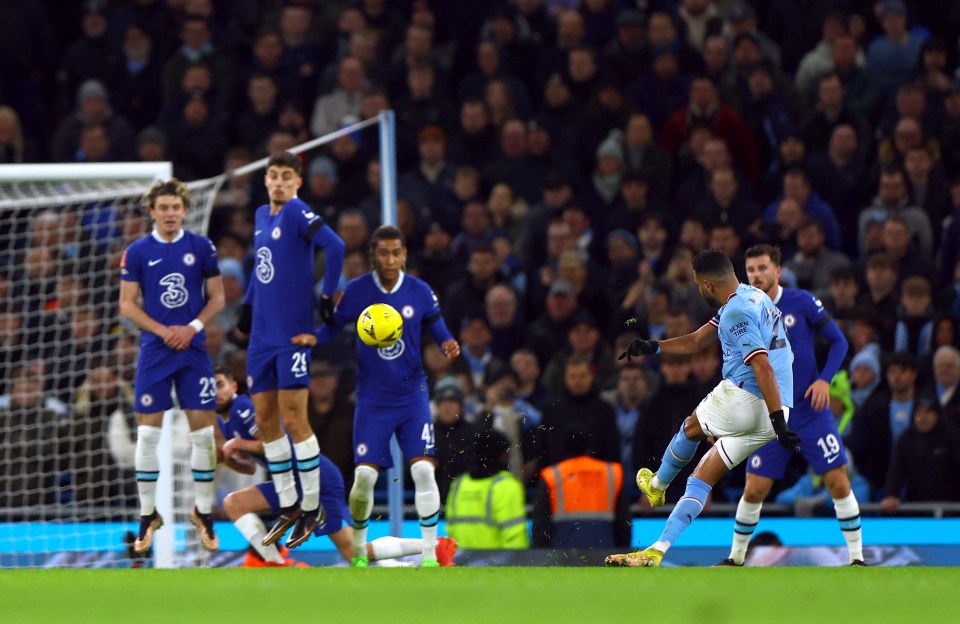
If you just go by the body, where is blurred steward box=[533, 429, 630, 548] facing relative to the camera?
away from the camera

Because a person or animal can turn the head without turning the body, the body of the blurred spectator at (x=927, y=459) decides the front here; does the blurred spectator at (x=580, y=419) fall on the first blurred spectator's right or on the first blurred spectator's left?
on the first blurred spectator's right

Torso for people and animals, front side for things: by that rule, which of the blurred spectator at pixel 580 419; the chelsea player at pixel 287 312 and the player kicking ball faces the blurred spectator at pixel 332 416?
the player kicking ball

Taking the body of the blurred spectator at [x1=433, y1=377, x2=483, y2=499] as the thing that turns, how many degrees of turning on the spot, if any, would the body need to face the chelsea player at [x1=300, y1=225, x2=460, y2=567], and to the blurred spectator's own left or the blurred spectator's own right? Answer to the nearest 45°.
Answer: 0° — they already face them

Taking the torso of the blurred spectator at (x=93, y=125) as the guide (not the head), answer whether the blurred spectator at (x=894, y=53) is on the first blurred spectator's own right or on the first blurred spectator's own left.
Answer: on the first blurred spectator's own left
